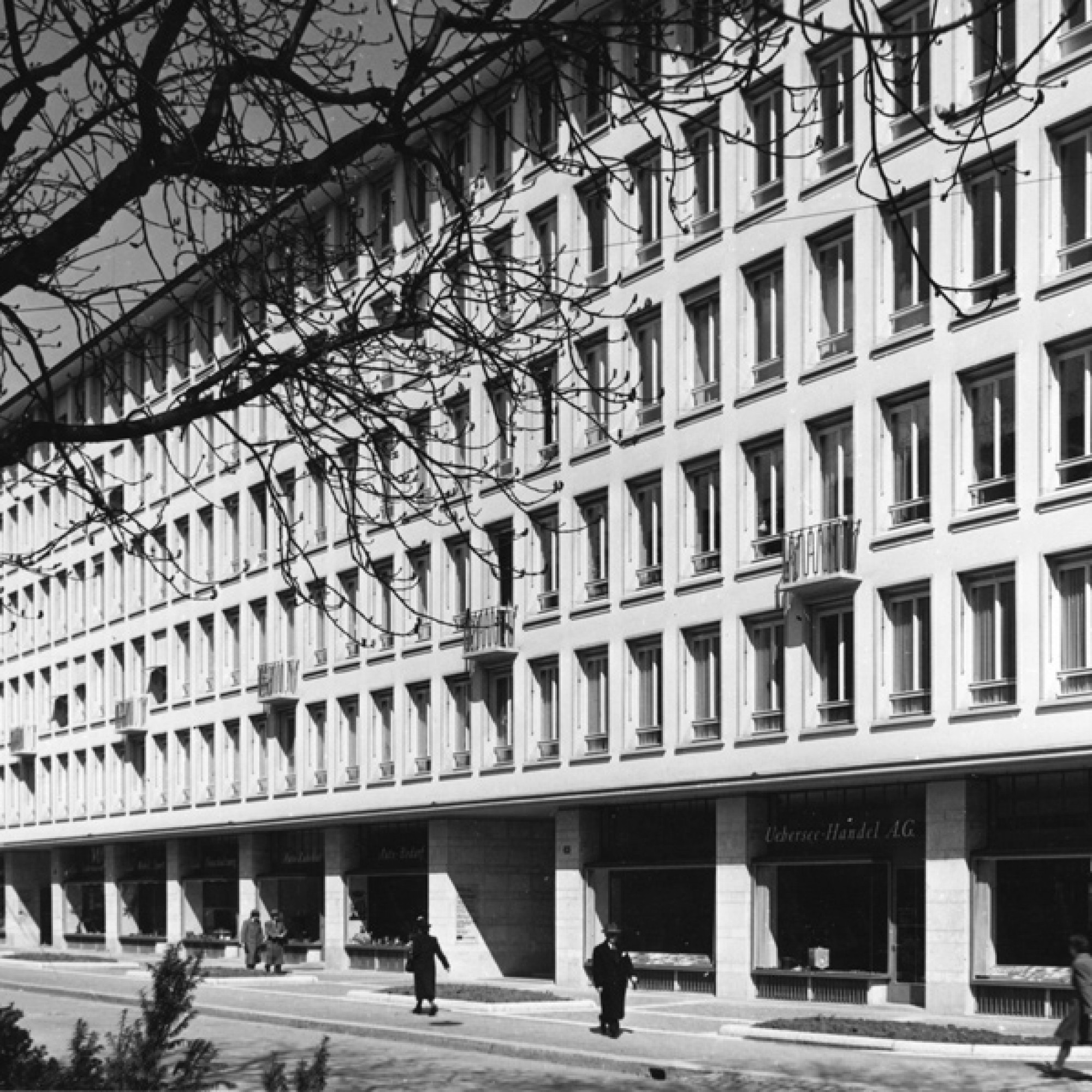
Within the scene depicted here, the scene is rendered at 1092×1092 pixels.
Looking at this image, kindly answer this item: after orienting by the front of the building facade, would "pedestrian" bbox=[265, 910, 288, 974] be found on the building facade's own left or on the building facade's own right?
on the building facade's own right

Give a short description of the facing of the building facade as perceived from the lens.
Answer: facing the viewer and to the left of the viewer

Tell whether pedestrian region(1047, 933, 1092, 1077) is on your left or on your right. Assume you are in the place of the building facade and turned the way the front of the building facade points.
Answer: on your left

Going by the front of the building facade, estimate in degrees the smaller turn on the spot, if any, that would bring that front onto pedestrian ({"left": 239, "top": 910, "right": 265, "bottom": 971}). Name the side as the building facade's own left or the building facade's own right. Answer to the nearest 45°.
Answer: approximately 90° to the building facade's own right
